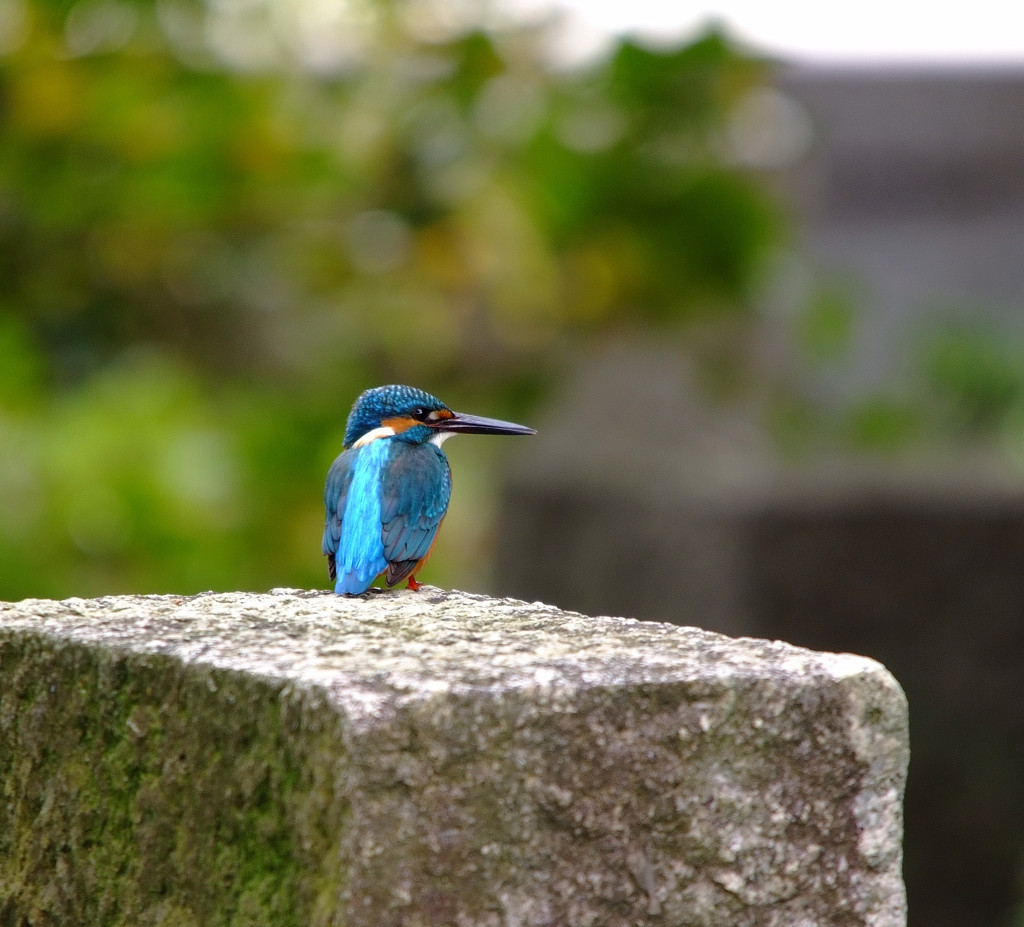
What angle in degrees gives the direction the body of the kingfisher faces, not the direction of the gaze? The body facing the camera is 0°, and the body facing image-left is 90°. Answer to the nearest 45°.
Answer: approximately 225°
